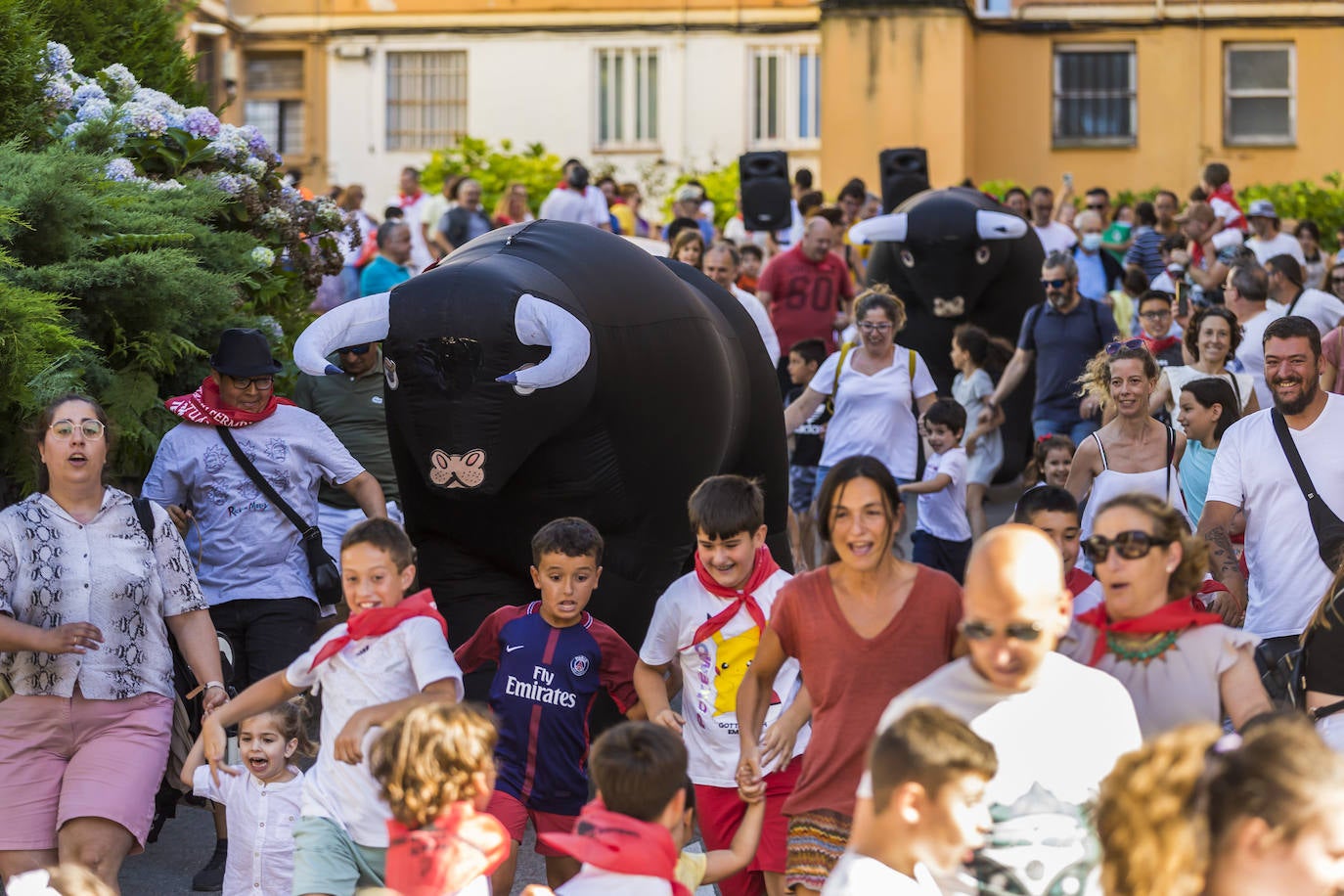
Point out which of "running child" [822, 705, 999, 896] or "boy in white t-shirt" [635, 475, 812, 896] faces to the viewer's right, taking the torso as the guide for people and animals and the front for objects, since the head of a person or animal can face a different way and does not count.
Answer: the running child

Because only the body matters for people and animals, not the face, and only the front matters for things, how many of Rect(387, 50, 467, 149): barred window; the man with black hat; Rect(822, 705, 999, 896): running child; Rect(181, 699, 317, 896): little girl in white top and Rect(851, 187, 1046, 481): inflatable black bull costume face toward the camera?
4

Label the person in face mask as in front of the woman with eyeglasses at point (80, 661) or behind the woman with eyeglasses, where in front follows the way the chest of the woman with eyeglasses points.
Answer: behind

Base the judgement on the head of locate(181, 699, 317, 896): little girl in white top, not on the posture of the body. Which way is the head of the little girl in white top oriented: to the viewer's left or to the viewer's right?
to the viewer's left

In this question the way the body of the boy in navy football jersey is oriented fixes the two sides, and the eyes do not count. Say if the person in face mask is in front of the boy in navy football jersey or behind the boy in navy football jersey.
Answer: behind

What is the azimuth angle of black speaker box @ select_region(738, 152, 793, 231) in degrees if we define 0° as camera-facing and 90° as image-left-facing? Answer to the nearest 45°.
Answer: approximately 0°

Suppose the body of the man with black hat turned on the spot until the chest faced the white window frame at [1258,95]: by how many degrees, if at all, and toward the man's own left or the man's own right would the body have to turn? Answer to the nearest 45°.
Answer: approximately 135° to the man's own left

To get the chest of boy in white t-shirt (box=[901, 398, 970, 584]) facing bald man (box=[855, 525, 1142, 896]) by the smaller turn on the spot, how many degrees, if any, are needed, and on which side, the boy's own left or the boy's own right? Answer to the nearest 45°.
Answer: approximately 45° to the boy's own left
